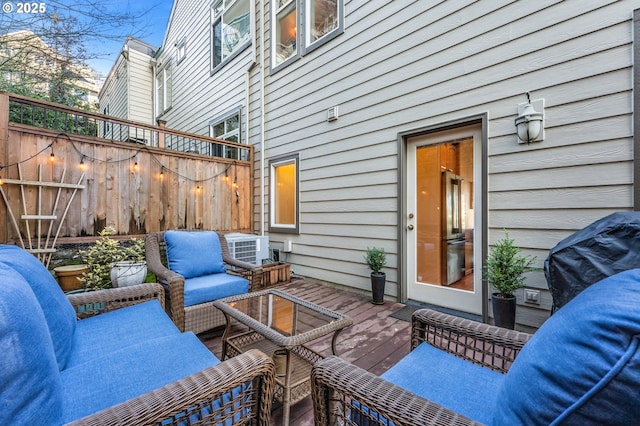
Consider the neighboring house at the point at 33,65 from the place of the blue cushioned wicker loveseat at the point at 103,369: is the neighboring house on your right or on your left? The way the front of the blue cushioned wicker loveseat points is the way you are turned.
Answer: on your left

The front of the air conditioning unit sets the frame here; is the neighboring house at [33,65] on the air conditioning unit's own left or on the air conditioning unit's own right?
on the air conditioning unit's own right

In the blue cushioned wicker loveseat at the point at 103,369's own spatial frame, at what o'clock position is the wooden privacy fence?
The wooden privacy fence is roughly at 9 o'clock from the blue cushioned wicker loveseat.

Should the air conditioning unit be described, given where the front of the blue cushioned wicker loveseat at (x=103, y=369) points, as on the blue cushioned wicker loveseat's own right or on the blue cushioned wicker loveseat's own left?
on the blue cushioned wicker loveseat's own left

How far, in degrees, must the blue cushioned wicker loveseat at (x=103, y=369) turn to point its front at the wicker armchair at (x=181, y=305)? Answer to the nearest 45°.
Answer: approximately 90° to its left

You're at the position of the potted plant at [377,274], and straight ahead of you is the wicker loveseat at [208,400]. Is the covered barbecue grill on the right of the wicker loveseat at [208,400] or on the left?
left

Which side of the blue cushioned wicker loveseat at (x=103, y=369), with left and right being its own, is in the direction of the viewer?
right

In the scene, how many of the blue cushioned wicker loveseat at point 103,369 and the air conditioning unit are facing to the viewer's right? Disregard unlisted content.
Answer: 1

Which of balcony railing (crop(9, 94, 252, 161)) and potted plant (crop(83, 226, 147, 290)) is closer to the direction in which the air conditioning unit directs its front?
the potted plant

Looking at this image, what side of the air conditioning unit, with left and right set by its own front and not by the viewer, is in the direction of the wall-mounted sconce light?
left

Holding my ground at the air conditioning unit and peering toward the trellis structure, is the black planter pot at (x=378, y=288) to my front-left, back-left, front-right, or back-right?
back-left

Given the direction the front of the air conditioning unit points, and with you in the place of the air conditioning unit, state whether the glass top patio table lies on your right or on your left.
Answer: on your left

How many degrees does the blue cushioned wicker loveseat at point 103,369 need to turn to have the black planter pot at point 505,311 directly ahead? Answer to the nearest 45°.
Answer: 0° — it already faces it
